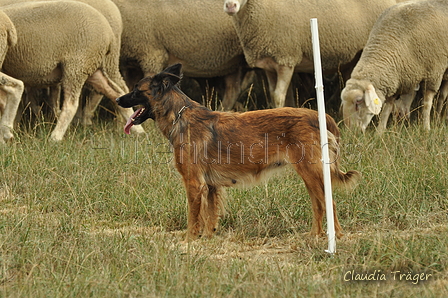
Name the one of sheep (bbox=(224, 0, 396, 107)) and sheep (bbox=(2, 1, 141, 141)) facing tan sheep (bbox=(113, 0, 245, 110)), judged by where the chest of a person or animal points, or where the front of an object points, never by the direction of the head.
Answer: sheep (bbox=(224, 0, 396, 107))

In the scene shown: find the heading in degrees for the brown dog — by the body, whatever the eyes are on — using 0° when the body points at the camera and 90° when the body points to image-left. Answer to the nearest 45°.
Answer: approximately 90°

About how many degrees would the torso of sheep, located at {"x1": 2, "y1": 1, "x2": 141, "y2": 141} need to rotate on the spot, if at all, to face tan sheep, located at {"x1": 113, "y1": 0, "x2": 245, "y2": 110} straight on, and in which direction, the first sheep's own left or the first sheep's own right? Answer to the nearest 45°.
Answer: approximately 135° to the first sheep's own right

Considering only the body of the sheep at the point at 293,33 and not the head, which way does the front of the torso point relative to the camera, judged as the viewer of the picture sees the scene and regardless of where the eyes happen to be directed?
to the viewer's left

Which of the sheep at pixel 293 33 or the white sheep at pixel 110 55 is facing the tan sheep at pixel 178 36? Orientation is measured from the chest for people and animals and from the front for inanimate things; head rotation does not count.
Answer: the sheep

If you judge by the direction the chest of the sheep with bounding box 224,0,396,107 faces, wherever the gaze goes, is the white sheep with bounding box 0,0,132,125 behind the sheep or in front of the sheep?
in front

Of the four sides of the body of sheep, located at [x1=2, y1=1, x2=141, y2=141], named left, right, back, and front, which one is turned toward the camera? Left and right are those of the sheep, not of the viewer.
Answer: left

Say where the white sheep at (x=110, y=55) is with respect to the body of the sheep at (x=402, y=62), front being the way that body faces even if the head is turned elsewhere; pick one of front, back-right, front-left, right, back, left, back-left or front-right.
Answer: front-right
